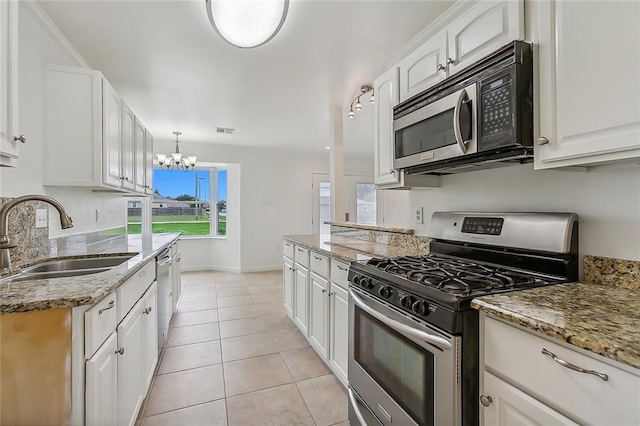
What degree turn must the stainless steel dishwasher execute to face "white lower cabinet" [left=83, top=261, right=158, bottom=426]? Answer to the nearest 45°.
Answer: approximately 90° to its right

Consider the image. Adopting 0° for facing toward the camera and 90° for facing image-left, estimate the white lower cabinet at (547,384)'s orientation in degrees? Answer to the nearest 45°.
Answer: approximately 45°

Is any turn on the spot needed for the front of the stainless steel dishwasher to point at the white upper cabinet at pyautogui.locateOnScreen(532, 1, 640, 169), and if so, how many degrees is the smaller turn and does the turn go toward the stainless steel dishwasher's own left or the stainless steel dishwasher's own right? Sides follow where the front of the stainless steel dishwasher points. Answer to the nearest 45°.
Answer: approximately 45° to the stainless steel dishwasher's own right

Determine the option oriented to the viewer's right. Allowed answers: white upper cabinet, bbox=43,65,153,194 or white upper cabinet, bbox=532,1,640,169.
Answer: white upper cabinet, bbox=43,65,153,194

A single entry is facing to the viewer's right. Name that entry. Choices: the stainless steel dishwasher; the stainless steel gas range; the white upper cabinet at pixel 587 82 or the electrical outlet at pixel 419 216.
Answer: the stainless steel dishwasher

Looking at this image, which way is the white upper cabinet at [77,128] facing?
to the viewer's right

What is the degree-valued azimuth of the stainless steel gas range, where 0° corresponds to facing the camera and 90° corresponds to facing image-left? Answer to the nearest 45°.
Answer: approximately 45°

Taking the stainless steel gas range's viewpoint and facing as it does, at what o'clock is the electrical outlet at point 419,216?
The electrical outlet is roughly at 4 o'clock from the stainless steel gas range.

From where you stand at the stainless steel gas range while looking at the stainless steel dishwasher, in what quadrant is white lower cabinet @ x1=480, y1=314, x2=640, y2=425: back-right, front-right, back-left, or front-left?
back-left

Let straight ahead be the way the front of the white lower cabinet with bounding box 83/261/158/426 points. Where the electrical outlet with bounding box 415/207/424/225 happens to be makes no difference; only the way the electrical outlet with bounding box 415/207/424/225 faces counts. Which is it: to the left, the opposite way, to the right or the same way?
the opposite way

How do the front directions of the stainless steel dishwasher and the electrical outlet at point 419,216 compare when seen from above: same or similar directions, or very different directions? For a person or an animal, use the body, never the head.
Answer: very different directions

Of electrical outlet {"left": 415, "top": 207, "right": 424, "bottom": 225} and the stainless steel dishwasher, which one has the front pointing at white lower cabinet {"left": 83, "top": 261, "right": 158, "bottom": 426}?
the electrical outlet

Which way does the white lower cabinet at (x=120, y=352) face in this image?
to the viewer's right
